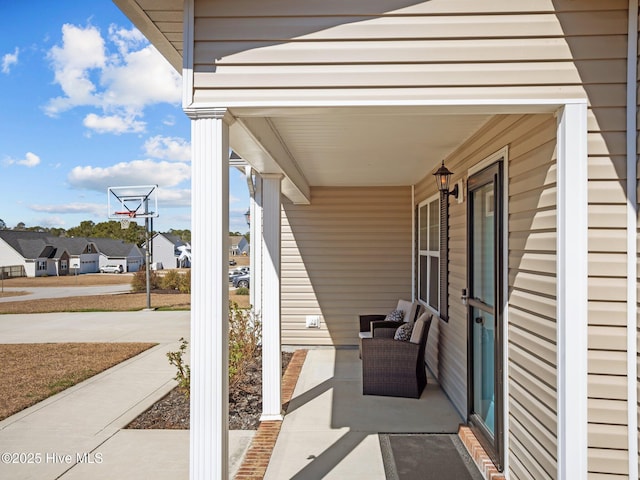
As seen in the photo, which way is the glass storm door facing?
to the viewer's left

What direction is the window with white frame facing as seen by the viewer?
to the viewer's left

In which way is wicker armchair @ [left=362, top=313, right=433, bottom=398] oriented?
to the viewer's left

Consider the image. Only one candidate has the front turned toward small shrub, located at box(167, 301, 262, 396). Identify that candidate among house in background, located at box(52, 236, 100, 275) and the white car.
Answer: the house in background

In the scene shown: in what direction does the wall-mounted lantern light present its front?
to the viewer's left
